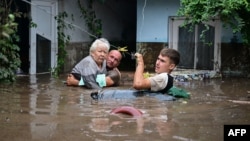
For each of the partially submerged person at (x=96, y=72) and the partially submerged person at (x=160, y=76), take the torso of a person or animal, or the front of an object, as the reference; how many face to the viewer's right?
0

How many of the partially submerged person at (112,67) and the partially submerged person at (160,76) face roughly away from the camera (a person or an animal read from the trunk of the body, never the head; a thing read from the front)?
0

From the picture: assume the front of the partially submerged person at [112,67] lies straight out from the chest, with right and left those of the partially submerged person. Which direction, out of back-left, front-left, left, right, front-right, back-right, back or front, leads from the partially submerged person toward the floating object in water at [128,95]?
front-left

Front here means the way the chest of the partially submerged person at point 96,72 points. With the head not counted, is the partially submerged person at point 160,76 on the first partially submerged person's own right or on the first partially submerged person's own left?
on the first partially submerged person's own left

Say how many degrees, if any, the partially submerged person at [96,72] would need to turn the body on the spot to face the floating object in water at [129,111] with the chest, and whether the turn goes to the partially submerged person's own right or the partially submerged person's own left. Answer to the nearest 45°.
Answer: approximately 45° to the partially submerged person's own left

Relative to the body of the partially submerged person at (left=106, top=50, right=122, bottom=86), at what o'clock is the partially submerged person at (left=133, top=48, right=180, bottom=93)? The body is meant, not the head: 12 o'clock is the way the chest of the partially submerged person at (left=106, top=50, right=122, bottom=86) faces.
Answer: the partially submerged person at (left=133, top=48, right=180, bottom=93) is roughly at 10 o'clock from the partially submerged person at (left=106, top=50, right=122, bottom=86).

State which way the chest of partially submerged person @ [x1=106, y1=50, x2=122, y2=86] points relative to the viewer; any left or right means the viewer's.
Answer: facing the viewer and to the left of the viewer

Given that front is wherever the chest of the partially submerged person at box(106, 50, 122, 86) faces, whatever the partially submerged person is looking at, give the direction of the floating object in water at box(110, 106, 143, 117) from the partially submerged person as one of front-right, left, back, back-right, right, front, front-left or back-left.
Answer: front-left

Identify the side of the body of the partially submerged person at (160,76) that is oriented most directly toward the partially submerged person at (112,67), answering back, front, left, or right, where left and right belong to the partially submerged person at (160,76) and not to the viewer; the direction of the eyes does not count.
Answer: front

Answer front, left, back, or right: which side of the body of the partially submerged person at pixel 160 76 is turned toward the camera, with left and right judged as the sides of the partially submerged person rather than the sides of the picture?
left

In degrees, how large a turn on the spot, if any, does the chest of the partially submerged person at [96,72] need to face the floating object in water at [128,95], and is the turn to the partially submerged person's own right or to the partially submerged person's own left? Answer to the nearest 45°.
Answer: approximately 45° to the partially submerged person's own left

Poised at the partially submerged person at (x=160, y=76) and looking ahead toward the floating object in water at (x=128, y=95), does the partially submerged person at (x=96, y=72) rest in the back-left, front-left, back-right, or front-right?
front-right
